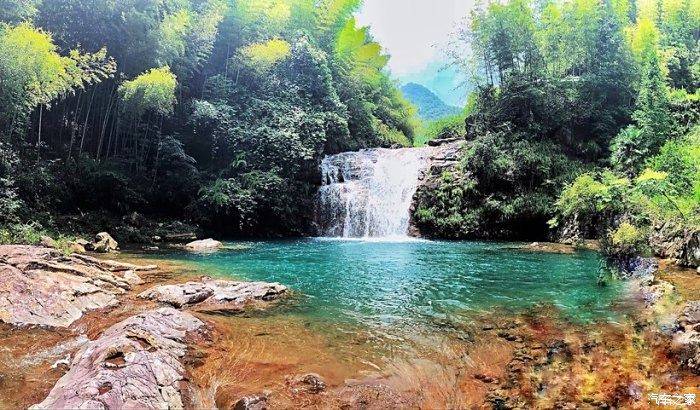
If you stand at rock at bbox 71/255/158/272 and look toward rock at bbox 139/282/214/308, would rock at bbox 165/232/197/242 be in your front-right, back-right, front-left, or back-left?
back-left

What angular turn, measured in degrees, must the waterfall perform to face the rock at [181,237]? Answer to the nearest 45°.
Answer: approximately 45° to its right

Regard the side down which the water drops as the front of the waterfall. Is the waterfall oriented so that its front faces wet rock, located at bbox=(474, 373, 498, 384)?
yes

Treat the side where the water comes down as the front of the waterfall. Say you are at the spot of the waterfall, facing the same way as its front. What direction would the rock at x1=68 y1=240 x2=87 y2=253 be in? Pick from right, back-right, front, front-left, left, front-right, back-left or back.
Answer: front-right

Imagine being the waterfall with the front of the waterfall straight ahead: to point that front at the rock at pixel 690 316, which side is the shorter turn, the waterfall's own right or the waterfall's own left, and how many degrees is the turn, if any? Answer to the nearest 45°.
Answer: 0° — it already faces it

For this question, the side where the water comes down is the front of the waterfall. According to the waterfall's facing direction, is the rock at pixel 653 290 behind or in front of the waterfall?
in front

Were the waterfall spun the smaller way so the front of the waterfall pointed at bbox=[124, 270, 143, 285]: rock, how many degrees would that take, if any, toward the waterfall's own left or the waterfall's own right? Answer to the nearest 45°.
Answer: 0° — it already faces it

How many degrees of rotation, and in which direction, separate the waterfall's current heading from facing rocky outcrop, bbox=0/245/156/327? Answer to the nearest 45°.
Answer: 0° — it already faces it

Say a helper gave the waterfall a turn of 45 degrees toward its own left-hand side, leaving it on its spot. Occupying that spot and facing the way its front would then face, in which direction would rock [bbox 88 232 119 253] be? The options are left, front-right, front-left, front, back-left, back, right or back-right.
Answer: right

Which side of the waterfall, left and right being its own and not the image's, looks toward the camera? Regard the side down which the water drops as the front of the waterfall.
front

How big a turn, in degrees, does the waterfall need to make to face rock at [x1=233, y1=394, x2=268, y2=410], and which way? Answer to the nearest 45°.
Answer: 0° — it already faces it

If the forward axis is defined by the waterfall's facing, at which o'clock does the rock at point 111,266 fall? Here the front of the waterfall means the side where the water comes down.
The rock is roughly at 1 o'clock from the waterfall.

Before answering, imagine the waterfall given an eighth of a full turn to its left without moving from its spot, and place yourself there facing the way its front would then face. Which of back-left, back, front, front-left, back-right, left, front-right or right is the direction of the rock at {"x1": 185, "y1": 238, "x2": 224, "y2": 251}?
right
